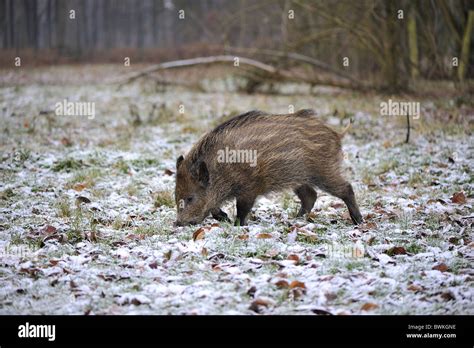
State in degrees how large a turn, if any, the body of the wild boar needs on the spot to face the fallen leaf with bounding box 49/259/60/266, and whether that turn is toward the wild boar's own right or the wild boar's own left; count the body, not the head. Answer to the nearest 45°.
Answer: approximately 45° to the wild boar's own left

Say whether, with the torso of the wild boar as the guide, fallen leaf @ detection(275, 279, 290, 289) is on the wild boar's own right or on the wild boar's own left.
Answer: on the wild boar's own left

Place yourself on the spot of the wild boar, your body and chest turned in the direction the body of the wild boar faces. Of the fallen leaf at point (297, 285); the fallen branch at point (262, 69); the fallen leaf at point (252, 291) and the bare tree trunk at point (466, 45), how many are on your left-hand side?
2

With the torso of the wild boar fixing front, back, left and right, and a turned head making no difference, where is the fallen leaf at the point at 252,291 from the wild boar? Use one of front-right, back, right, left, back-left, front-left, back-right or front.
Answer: left

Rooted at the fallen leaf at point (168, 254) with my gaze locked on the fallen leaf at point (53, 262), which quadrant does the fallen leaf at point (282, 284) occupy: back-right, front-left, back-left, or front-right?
back-left

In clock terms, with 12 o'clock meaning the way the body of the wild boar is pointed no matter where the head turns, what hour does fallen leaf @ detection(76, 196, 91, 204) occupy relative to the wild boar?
The fallen leaf is roughly at 1 o'clock from the wild boar.

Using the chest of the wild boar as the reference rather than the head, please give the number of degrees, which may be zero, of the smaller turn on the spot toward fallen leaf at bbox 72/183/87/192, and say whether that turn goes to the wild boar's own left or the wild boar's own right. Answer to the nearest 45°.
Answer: approximately 45° to the wild boar's own right

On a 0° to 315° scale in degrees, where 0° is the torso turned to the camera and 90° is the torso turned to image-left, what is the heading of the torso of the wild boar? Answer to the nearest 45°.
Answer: approximately 90°

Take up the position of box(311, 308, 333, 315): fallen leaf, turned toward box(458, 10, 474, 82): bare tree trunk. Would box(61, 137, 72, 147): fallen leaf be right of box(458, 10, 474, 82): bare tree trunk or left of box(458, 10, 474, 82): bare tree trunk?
left

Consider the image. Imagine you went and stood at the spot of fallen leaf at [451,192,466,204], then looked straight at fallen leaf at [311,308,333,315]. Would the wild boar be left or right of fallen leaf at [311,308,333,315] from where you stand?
right

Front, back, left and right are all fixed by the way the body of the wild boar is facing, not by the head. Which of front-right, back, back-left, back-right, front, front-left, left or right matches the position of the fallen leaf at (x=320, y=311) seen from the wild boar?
left

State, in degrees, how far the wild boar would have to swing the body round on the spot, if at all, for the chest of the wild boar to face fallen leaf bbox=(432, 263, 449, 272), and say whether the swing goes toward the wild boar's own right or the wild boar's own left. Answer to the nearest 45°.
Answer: approximately 135° to the wild boar's own left
